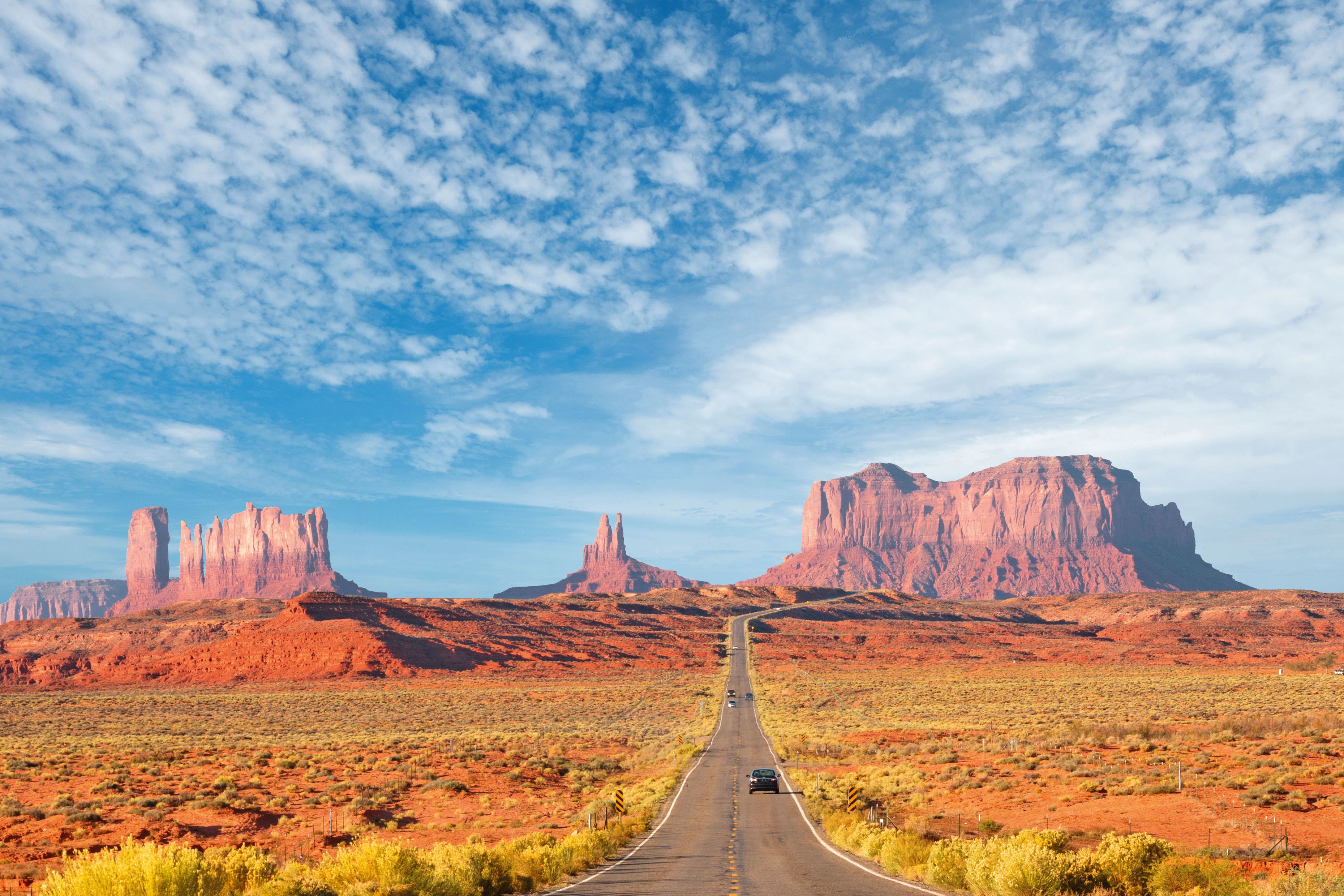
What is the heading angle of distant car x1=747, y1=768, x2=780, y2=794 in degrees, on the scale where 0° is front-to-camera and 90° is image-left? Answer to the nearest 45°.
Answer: approximately 180°

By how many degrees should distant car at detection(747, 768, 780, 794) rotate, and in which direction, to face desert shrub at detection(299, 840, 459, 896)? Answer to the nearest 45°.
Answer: approximately 180°

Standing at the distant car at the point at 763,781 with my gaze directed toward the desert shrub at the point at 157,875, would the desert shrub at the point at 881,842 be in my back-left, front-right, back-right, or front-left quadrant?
front-left

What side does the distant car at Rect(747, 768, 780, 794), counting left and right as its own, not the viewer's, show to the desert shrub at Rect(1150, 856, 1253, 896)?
back

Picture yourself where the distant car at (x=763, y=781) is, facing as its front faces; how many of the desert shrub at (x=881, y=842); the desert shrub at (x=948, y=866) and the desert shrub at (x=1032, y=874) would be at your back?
3

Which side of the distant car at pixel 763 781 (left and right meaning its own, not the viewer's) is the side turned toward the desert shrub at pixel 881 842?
back

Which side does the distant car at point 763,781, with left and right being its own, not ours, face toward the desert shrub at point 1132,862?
back

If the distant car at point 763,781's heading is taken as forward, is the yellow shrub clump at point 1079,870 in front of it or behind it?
behind

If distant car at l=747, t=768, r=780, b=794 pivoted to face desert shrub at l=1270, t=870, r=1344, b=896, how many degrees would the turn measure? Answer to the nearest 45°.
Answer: approximately 180°

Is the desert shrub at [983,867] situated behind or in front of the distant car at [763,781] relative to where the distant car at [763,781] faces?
behind

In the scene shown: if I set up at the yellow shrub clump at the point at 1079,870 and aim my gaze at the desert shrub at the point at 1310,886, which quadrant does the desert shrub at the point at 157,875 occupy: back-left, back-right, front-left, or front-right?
back-right

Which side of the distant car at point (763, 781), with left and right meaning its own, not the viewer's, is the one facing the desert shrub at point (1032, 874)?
back
